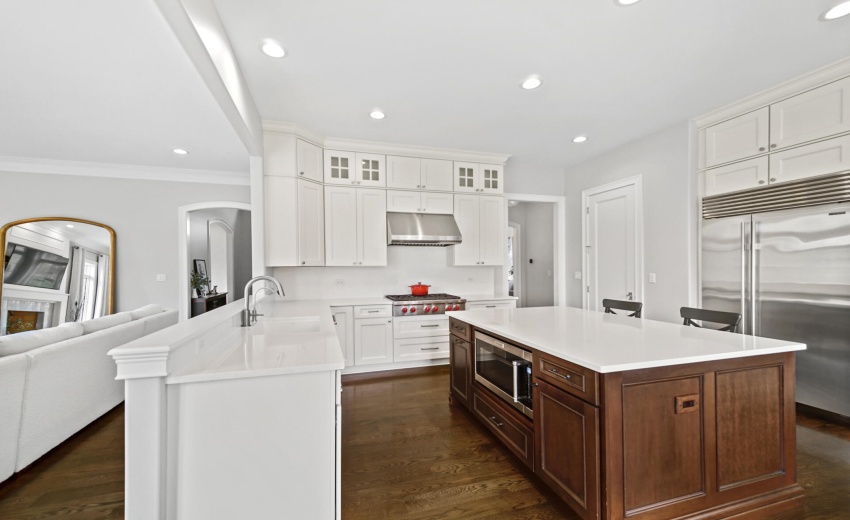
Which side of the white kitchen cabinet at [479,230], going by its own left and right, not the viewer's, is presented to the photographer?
front

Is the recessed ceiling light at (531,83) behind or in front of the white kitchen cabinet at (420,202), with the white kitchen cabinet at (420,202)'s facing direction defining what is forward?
in front

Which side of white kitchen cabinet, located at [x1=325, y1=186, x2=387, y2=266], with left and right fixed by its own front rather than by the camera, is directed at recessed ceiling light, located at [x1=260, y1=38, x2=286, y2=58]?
front

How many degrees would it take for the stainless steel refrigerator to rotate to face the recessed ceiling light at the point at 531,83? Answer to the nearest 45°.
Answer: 0° — it already faces it

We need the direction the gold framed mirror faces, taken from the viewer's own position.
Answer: facing the viewer and to the right of the viewer

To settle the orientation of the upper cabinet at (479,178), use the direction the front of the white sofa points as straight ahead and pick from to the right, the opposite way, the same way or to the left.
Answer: to the left

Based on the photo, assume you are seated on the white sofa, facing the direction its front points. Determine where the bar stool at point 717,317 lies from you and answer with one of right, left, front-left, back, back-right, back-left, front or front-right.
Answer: back

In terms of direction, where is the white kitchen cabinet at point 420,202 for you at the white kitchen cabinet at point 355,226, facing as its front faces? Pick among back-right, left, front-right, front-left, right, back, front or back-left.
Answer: left

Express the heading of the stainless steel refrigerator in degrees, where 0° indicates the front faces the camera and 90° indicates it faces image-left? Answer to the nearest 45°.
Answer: approximately 45°

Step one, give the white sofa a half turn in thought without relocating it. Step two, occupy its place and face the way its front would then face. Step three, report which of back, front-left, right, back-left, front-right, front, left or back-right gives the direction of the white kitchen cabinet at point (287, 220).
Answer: front-left

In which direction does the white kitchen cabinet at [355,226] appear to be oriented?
toward the camera

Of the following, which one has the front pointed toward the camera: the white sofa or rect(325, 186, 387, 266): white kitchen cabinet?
the white kitchen cabinet

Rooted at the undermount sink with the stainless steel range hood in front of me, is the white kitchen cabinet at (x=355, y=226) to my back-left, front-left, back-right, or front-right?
front-left
